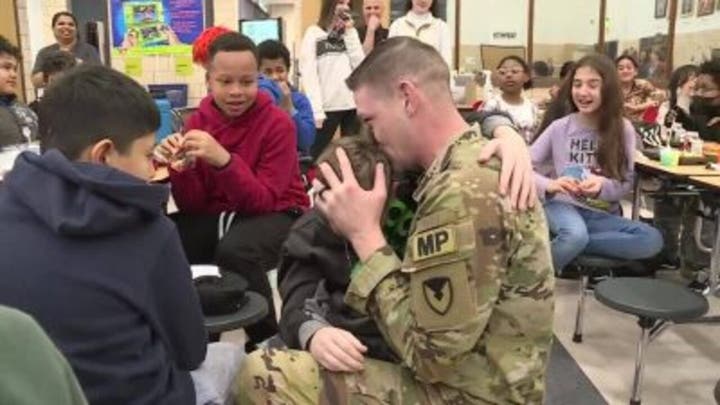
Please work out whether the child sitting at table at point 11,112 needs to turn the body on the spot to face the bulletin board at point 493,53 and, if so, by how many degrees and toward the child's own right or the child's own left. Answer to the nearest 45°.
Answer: approximately 90° to the child's own left

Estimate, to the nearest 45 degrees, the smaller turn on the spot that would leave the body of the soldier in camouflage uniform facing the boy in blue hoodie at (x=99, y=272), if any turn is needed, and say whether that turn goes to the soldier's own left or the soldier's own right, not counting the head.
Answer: approximately 45° to the soldier's own left

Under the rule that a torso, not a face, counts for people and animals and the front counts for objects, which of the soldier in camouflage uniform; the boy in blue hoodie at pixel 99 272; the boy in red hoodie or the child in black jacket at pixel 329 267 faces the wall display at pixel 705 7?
the boy in blue hoodie

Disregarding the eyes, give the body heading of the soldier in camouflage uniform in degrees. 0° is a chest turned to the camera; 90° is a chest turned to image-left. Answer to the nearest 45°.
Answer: approximately 90°

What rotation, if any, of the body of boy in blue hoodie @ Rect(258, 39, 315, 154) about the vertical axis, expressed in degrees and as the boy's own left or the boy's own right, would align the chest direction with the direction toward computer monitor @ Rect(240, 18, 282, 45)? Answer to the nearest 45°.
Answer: approximately 135° to the boy's own right

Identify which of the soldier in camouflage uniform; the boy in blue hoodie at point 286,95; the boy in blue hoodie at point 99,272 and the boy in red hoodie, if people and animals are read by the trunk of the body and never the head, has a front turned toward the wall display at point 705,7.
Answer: the boy in blue hoodie at point 99,272

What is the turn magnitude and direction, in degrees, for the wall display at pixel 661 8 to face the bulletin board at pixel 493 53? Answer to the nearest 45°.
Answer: approximately 45° to its right
